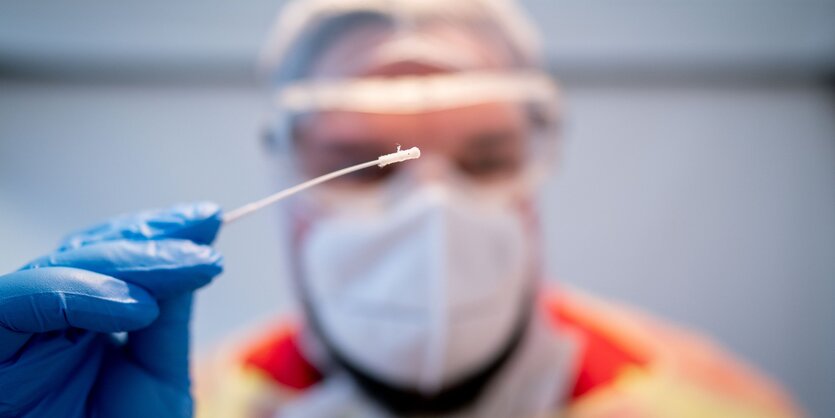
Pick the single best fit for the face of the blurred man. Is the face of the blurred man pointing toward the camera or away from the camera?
toward the camera
